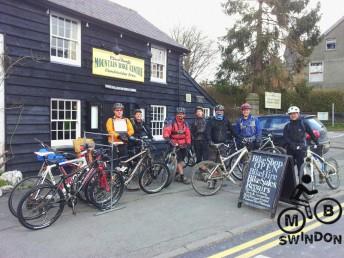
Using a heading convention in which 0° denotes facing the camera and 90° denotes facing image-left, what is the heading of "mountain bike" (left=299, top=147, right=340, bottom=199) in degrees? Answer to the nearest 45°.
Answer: approximately 45°

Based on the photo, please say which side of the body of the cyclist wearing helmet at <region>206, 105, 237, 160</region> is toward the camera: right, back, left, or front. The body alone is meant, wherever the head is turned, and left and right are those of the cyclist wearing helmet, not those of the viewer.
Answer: front

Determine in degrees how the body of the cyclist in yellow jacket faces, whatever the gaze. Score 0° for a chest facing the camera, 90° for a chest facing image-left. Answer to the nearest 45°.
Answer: approximately 0°

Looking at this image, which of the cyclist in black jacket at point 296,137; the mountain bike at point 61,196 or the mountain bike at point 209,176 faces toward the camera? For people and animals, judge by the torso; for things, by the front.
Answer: the cyclist in black jacket

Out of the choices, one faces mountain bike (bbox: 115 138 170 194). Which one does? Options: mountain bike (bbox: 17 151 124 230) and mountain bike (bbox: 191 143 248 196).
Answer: mountain bike (bbox: 17 151 124 230)

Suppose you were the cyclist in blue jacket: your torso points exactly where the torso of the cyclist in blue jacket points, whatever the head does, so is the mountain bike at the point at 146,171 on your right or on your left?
on your right
